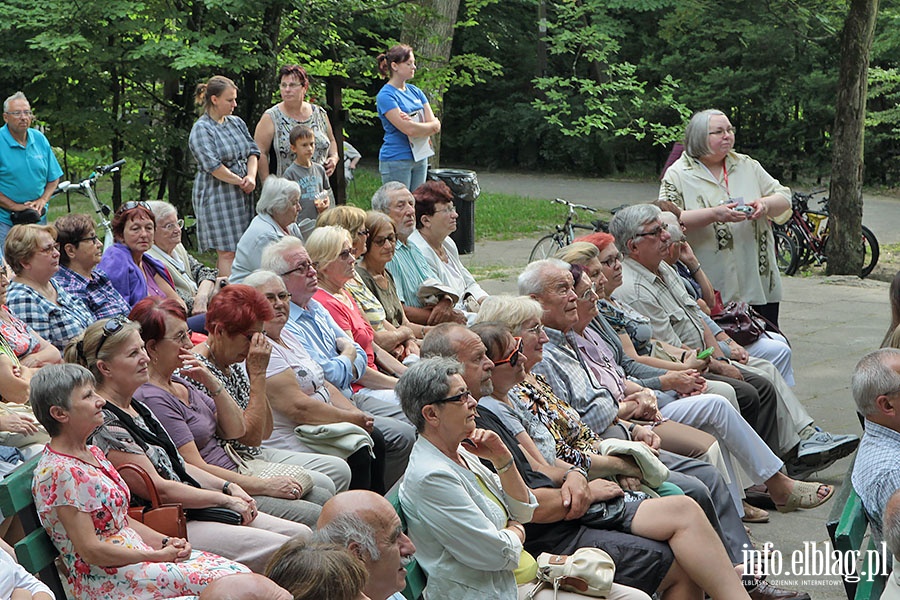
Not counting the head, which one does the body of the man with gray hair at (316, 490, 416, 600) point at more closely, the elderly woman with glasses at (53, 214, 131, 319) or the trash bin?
the trash bin

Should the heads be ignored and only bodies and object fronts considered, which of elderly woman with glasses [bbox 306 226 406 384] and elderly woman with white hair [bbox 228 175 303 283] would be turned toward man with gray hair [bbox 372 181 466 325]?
elderly woman with white hair [bbox 228 175 303 283]

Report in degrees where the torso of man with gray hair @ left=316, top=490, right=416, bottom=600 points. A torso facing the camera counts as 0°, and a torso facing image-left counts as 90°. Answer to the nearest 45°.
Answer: approximately 270°

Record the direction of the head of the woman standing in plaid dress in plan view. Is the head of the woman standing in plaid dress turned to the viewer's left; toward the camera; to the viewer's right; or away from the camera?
to the viewer's right

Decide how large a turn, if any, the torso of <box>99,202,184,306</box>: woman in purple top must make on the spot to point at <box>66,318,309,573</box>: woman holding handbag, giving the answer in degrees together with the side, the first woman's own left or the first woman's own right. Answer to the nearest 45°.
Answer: approximately 45° to the first woman's own right

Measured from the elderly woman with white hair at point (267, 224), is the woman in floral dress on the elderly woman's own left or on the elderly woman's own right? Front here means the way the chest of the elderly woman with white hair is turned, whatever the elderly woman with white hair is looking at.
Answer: on the elderly woman's own right

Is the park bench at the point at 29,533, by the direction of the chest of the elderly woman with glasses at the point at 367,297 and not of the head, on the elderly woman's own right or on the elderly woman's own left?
on the elderly woman's own right

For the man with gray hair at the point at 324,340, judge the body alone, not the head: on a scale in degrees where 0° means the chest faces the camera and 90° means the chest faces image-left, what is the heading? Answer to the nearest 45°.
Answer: approximately 315°

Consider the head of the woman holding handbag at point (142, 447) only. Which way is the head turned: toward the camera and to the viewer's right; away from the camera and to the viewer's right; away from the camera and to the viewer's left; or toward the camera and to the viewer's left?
toward the camera and to the viewer's right

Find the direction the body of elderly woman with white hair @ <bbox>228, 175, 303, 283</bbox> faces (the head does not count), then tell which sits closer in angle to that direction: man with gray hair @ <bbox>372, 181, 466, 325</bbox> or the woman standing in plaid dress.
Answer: the man with gray hair

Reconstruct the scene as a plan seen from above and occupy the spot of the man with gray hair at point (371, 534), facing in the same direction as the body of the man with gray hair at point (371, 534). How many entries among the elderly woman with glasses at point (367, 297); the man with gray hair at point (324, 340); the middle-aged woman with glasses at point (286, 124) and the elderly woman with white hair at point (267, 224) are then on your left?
4
